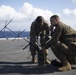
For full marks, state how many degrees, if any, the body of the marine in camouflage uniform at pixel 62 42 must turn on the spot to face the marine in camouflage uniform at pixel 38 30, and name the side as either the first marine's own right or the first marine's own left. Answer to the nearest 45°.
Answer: approximately 45° to the first marine's own right

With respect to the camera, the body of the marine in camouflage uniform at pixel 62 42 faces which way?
to the viewer's left
